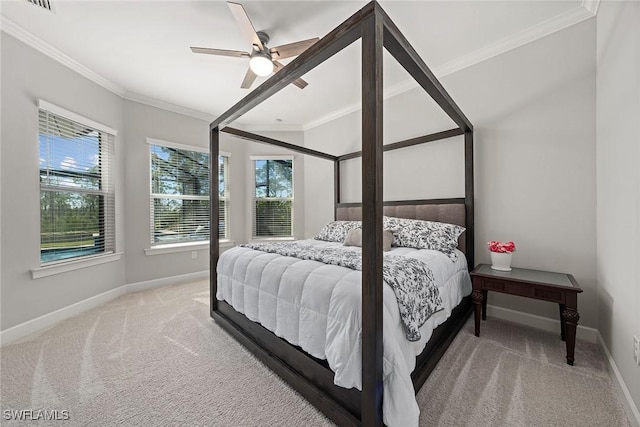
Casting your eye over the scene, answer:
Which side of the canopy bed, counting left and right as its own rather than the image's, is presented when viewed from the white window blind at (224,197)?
right

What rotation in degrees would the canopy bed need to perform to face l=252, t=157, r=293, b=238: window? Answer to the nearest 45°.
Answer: approximately 90° to its right

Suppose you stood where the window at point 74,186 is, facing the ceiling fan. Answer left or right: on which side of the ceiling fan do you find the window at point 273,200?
left

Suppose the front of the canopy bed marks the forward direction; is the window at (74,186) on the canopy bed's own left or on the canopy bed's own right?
on the canopy bed's own right

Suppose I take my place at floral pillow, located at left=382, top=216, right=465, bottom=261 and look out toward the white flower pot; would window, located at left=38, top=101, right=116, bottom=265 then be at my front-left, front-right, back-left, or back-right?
back-right

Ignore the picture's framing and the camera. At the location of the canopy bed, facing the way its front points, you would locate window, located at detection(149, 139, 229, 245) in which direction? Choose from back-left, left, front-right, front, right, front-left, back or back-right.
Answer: right

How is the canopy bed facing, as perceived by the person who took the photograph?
facing the viewer and to the left of the viewer
